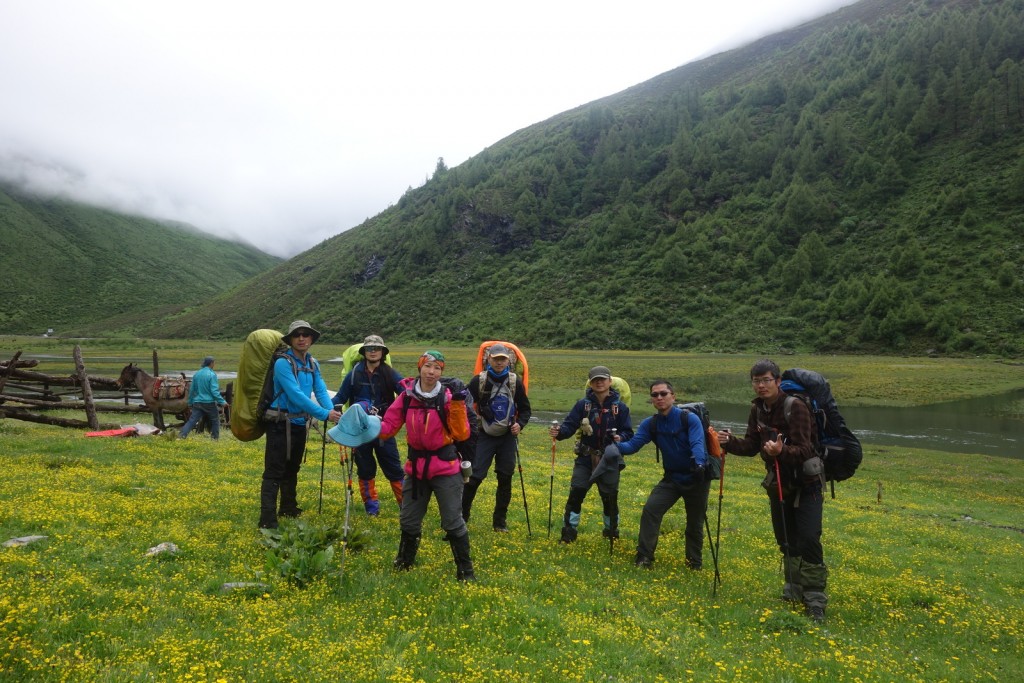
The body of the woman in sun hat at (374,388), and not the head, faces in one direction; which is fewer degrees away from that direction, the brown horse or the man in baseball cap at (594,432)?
the man in baseball cap

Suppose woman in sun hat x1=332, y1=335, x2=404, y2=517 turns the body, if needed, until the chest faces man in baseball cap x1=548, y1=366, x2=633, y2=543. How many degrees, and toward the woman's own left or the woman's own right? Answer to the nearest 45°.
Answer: approximately 90° to the woman's own left

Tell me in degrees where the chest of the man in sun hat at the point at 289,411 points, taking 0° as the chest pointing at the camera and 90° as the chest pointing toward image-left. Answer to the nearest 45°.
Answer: approximately 315°

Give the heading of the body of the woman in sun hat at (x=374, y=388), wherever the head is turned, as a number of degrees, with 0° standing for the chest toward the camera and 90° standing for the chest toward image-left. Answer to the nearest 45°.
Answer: approximately 0°

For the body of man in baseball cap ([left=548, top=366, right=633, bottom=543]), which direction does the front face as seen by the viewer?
toward the camera

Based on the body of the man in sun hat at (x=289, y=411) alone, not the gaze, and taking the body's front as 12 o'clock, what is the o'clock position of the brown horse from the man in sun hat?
The brown horse is roughly at 7 o'clock from the man in sun hat.

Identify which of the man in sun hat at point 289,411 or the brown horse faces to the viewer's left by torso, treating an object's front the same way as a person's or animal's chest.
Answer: the brown horse

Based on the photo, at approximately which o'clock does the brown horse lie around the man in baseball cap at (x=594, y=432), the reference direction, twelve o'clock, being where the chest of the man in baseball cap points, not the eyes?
The brown horse is roughly at 4 o'clock from the man in baseball cap.

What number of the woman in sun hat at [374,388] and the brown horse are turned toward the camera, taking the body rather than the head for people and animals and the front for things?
1

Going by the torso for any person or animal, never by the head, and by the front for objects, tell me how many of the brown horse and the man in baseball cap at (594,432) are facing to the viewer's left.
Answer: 1

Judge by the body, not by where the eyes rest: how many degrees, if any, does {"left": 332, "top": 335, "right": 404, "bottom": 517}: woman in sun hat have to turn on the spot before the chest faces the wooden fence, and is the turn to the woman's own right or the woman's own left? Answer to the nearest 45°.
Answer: approximately 135° to the woman's own right

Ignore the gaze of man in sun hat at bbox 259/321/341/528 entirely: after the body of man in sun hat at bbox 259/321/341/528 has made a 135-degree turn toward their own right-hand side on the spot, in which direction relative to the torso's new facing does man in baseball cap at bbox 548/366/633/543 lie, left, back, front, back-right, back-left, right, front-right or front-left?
back

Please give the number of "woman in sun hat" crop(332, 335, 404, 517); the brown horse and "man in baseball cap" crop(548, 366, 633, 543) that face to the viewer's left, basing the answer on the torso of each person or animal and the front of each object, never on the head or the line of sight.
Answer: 1

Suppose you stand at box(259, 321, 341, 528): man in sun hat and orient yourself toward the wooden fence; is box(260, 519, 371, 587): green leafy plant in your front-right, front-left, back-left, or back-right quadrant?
back-left
